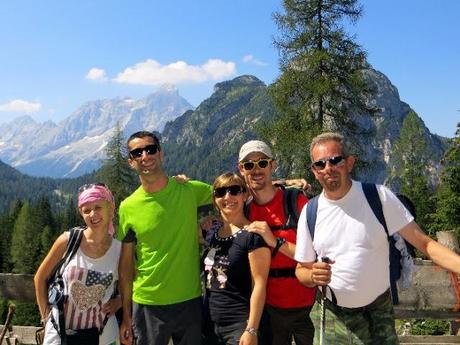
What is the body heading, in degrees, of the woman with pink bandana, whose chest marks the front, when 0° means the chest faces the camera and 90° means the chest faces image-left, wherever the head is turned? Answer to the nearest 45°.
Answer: approximately 0°

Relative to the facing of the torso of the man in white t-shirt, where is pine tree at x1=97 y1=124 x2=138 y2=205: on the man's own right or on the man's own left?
on the man's own right

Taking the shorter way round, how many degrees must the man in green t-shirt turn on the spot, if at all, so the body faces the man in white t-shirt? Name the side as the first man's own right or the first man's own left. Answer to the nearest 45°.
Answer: approximately 45° to the first man's own left

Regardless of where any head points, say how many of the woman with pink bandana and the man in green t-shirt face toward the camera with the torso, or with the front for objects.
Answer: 2

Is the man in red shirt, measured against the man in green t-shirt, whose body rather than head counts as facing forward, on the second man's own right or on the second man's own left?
on the second man's own left

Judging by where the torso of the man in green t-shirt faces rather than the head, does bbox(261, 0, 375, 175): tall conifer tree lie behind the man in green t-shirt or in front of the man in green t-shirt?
behind

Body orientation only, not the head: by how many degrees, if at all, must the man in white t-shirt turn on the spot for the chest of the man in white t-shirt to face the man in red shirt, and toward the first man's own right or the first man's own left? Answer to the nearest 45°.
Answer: approximately 90° to the first man's own right

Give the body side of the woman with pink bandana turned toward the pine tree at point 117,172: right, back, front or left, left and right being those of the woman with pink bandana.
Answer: back

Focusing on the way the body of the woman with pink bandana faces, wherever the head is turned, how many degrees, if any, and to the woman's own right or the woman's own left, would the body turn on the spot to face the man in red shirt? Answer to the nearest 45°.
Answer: approximately 90° to the woman's own left
